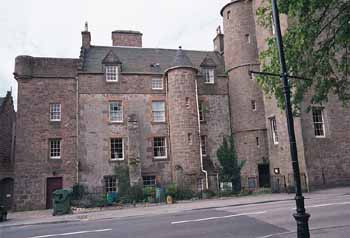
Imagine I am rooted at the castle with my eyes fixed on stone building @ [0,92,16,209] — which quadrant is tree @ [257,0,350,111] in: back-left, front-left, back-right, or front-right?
back-left

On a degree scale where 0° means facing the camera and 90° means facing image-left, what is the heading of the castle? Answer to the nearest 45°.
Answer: approximately 0°

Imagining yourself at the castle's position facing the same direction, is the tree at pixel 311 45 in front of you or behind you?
in front

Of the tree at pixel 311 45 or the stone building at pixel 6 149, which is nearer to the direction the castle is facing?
the tree

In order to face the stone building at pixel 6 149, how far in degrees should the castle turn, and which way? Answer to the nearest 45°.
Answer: approximately 90° to its right
